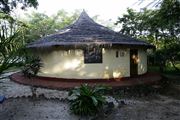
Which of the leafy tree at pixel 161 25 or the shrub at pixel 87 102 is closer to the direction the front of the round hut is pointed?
the shrub

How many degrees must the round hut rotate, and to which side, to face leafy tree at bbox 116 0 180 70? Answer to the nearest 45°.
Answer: approximately 90° to its left

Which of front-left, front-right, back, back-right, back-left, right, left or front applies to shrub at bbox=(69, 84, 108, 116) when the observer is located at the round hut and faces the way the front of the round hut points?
front-right

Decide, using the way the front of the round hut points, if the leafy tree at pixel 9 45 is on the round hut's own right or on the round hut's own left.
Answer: on the round hut's own right

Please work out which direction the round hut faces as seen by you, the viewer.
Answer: facing the viewer and to the right of the viewer

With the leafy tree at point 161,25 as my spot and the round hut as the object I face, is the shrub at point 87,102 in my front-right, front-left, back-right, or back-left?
front-left

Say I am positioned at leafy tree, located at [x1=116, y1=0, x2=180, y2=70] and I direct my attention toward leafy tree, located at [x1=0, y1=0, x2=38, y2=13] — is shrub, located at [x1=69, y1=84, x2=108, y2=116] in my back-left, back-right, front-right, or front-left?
front-left
